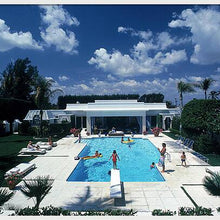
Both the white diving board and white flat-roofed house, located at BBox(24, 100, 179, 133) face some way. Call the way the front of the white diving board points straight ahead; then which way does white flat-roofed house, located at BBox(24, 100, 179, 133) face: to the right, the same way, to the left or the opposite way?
the opposite way

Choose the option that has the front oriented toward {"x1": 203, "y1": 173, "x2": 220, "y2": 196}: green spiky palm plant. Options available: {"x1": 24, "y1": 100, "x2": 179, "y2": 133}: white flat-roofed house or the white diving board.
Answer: the white flat-roofed house

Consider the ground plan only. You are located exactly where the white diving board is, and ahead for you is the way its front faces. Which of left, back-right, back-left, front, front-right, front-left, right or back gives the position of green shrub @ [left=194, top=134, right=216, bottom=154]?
front-right

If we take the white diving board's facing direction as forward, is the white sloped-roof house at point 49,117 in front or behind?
in front

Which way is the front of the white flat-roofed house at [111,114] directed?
toward the camera

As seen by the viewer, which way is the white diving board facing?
away from the camera

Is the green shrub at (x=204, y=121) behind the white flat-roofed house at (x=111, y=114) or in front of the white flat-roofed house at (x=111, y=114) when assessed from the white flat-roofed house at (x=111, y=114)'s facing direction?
in front

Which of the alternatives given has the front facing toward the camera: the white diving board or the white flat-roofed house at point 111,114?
the white flat-roofed house

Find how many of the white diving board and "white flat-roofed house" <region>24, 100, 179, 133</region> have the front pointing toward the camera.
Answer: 1

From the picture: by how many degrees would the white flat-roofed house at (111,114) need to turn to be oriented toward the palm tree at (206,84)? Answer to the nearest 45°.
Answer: approximately 90° to its left

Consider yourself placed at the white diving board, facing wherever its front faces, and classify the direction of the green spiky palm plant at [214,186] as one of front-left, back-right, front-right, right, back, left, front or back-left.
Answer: back-right

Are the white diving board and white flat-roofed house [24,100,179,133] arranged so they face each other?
yes
